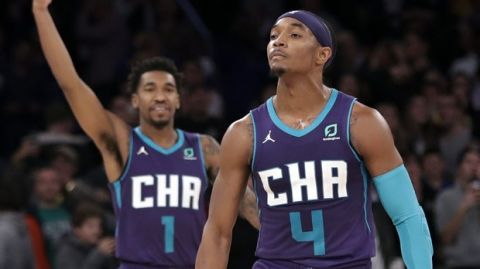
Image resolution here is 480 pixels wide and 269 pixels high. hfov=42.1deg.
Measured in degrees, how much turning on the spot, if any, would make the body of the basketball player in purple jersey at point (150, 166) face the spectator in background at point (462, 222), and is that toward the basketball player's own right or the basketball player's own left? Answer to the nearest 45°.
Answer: approximately 135° to the basketball player's own left

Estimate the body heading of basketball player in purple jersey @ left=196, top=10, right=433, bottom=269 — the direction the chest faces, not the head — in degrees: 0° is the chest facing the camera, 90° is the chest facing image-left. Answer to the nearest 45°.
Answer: approximately 0°

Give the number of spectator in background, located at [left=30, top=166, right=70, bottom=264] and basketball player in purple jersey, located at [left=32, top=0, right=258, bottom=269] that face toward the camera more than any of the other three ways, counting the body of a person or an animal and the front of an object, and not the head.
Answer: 2
